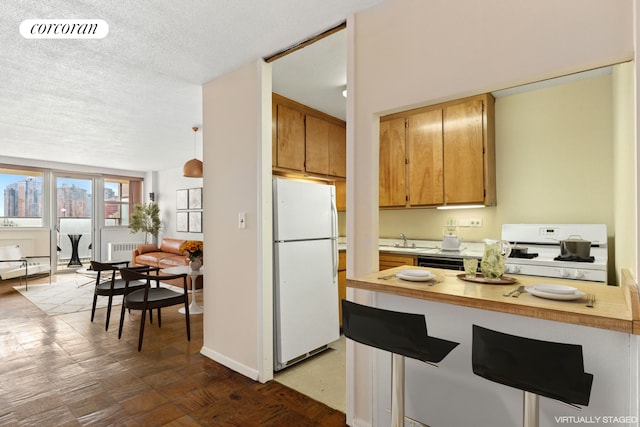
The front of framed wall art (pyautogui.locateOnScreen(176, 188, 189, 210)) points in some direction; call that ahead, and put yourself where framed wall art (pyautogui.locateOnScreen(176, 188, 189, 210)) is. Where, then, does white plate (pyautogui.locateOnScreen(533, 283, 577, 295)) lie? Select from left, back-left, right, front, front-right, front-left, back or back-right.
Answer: front-left

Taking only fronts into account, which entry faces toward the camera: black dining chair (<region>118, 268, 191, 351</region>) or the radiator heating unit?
the radiator heating unit

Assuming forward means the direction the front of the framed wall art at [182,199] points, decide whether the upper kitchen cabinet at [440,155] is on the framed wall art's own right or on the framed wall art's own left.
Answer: on the framed wall art's own left

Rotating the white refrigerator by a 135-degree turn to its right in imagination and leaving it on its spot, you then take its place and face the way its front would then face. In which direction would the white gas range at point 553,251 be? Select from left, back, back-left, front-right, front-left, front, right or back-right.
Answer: back

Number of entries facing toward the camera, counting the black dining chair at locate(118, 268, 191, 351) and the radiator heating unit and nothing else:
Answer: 1

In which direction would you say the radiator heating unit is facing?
toward the camera

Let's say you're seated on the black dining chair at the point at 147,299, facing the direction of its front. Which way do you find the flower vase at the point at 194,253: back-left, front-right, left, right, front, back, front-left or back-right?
front

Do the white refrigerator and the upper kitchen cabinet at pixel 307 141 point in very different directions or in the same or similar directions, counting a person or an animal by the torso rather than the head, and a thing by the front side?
same or similar directions

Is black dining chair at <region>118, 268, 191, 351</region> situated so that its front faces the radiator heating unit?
no

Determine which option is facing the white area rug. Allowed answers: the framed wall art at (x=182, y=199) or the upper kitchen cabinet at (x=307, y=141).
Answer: the framed wall art

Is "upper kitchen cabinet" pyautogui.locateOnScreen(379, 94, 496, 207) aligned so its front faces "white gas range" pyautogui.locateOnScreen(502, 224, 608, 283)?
no

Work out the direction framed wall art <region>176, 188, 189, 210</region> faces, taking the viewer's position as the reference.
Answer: facing the viewer and to the left of the viewer

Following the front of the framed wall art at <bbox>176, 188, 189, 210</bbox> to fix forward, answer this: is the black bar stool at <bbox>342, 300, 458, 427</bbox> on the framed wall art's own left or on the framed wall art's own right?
on the framed wall art's own left

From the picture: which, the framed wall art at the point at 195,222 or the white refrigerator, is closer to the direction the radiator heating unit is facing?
the white refrigerator

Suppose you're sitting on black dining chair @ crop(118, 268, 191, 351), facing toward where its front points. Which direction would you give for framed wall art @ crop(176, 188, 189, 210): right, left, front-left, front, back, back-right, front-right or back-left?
front-left

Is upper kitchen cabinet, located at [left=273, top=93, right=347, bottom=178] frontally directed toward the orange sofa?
no

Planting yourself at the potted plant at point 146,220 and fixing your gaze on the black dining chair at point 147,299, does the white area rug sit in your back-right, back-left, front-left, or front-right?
front-right

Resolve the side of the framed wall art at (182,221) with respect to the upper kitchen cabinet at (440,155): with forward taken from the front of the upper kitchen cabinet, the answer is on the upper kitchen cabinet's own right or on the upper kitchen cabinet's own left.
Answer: on the upper kitchen cabinet's own right
